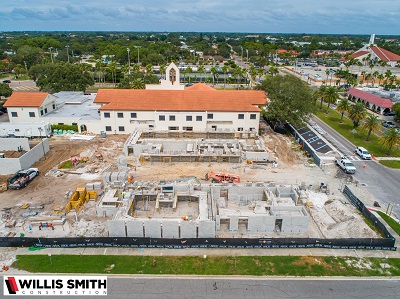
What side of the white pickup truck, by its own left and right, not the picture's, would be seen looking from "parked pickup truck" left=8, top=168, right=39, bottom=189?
right

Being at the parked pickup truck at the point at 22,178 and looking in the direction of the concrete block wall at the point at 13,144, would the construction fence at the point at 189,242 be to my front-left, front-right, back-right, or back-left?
back-right

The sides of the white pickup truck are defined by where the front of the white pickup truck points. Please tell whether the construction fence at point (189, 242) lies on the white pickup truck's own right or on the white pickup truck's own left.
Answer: on the white pickup truck's own right

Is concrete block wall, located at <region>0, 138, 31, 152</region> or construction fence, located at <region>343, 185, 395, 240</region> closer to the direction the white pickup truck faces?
the construction fence

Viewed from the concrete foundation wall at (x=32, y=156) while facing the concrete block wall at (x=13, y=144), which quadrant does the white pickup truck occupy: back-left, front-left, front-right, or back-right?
back-right

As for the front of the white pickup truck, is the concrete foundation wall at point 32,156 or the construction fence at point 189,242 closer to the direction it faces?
the construction fence

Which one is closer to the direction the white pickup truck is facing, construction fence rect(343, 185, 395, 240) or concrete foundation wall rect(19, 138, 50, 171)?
the construction fence

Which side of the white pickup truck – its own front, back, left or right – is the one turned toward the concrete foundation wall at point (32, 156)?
right

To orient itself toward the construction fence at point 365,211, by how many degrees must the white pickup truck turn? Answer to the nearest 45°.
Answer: approximately 45° to its right

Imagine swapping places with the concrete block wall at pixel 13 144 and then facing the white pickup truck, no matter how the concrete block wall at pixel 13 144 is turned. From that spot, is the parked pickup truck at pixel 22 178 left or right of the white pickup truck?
right
